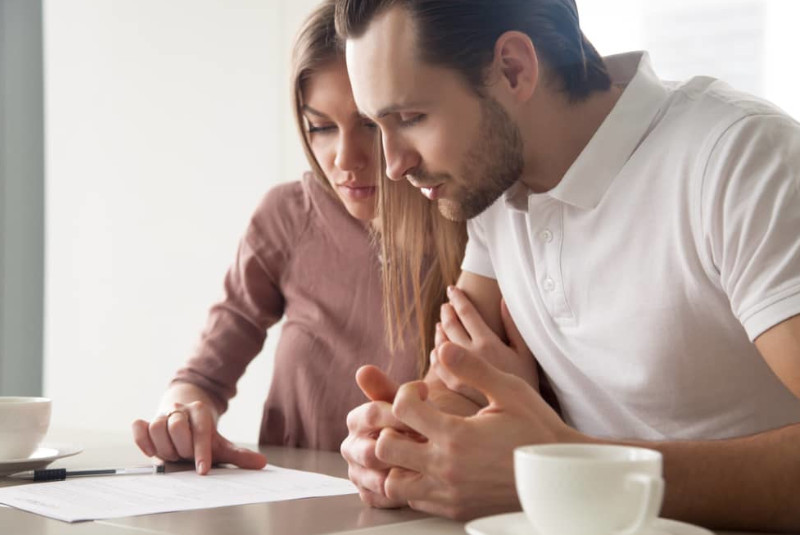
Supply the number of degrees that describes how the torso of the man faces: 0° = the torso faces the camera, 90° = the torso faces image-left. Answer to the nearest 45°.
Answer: approximately 45°

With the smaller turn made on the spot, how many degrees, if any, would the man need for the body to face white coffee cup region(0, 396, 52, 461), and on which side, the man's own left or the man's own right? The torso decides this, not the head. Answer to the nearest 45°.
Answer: approximately 45° to the man's own right

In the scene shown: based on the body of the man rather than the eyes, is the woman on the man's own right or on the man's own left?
on the man's own right

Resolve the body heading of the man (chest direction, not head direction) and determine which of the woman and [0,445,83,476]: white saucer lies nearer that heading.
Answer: the white saucer

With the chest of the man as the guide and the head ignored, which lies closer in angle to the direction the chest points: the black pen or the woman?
the black pen

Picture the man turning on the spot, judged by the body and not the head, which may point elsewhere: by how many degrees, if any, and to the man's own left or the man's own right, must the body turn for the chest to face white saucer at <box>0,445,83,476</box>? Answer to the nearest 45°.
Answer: approximately 45° to the man's own right

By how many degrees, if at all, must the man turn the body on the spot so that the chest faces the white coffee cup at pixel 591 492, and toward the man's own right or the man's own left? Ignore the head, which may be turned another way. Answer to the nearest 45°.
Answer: approximately 45° to the man's own left
